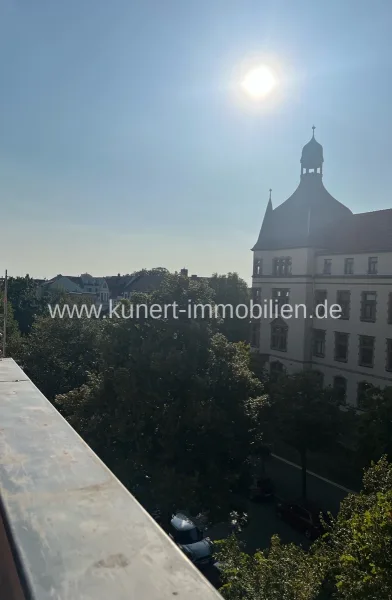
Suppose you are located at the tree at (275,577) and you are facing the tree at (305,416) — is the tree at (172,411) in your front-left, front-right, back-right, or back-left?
front-left

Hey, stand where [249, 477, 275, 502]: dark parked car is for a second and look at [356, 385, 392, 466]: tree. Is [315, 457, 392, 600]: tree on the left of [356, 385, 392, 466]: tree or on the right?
right

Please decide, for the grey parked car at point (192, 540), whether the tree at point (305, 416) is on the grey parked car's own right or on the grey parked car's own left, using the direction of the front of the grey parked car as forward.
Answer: on the grey parked car's own left

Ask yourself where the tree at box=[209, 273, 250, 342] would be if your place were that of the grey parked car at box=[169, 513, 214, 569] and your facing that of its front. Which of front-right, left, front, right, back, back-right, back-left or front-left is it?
back-left

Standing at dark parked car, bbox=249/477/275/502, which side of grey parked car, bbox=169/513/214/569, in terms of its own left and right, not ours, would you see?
left

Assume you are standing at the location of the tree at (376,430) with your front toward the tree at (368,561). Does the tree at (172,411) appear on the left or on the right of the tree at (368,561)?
right

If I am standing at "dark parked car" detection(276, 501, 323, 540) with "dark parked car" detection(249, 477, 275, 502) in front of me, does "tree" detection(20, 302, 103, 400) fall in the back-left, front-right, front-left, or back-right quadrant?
front-left
